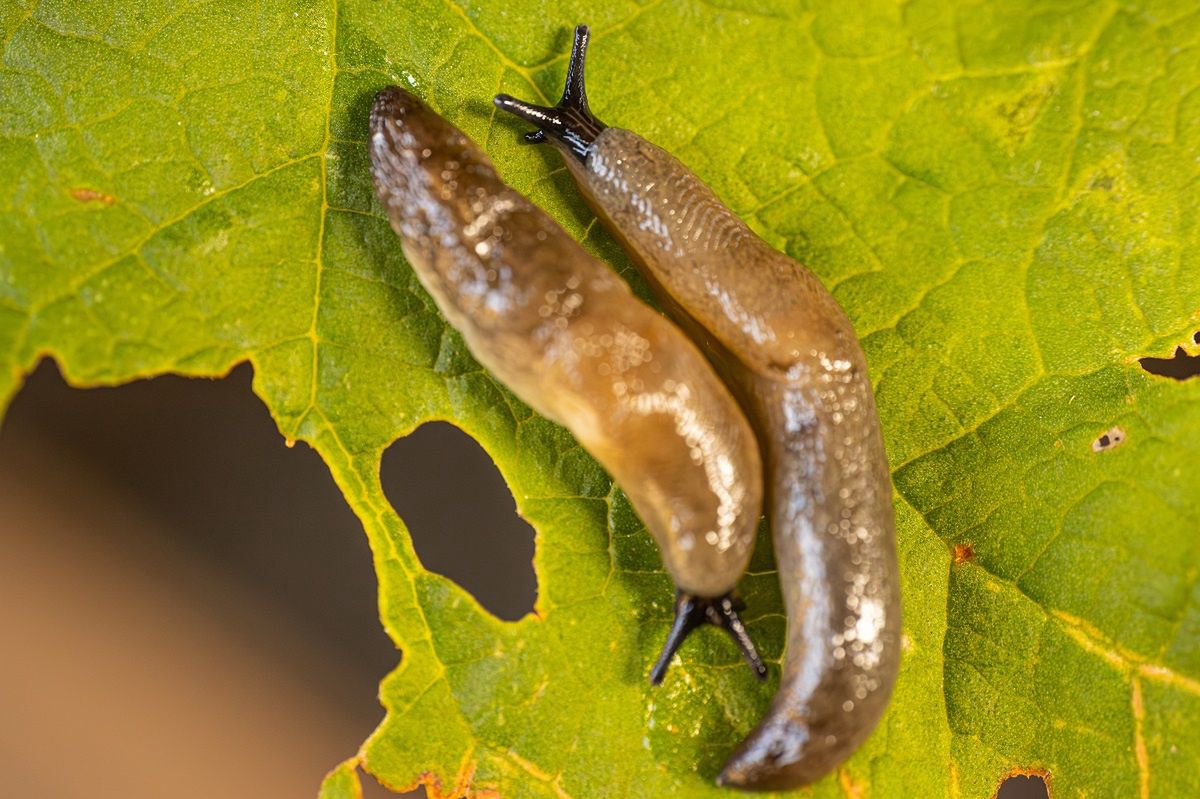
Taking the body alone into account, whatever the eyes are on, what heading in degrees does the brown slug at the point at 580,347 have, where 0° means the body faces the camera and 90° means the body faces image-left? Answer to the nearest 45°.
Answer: approximately 0°

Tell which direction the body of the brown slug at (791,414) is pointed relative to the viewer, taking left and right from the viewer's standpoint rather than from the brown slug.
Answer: facing away from the viewer and to the left of the viewer
